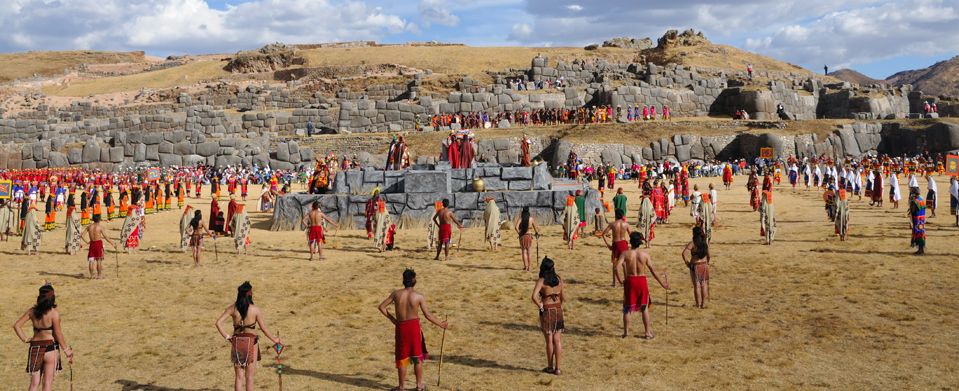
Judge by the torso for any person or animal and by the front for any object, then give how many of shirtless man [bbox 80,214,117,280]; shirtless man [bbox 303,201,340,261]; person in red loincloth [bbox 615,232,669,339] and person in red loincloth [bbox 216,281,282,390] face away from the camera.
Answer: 4

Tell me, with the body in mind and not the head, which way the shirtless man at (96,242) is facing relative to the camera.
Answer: away from the camera

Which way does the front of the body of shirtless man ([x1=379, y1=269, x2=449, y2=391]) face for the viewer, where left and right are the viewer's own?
facing away from the viewer

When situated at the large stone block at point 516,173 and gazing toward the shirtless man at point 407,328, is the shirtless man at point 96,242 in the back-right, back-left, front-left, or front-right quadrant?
front-right

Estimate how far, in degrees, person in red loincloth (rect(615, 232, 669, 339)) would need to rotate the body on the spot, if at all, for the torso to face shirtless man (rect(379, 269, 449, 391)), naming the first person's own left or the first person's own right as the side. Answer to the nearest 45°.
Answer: approximately 135° to the first person's own left

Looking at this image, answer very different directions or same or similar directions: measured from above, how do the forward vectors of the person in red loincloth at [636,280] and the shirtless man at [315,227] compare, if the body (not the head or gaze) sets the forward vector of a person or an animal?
same or similar directions

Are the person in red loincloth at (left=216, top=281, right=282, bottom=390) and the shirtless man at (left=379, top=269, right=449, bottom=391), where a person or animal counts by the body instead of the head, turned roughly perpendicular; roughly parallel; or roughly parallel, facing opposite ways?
roughly parallel

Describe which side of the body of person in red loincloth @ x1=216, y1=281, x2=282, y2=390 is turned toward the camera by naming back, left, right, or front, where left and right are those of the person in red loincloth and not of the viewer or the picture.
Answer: back

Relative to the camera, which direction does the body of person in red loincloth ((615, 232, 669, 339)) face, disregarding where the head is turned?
away from the camera

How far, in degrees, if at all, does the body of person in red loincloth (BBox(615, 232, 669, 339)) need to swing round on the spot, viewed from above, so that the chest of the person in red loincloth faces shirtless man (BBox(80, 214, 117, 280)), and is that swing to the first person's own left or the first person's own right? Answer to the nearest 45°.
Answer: approximately 90° to the first person's own left

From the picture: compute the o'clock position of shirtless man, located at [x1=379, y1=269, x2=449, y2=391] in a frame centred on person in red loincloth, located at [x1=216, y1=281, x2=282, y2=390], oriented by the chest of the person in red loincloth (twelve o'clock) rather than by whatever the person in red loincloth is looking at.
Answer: The shirtless man is roughly at 3 o'clock from the person in red loincloth.

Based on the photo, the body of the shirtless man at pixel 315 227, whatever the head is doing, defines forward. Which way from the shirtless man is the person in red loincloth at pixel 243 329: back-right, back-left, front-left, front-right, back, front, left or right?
back

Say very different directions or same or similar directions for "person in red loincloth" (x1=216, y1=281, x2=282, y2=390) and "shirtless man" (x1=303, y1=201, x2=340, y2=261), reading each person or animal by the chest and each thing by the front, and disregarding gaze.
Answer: same or similar directions

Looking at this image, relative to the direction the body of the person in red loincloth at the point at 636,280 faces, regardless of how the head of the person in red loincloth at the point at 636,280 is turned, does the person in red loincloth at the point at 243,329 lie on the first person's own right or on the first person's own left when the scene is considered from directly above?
on the first person's own left

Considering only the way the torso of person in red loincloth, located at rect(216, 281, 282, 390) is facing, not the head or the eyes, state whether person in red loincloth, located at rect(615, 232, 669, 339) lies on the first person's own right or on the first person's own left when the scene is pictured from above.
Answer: on the first person's own right

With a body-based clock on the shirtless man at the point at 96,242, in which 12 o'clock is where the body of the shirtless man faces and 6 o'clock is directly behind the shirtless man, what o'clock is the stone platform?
The stone platform is roughly at 2 o'clock from the shirtless man.

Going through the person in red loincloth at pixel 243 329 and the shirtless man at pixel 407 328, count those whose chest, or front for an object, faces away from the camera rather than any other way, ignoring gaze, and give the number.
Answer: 2
